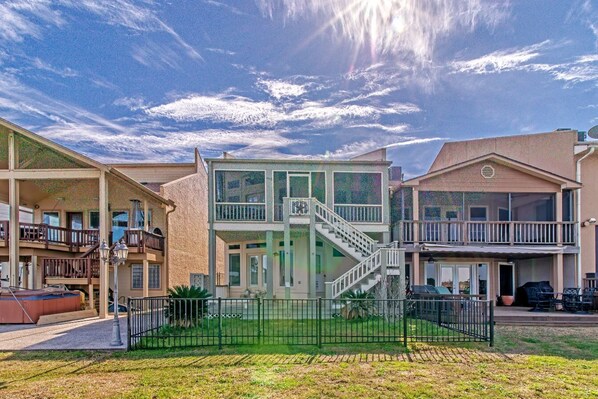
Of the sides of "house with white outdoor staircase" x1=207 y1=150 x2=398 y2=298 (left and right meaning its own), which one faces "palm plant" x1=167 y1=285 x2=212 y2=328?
front

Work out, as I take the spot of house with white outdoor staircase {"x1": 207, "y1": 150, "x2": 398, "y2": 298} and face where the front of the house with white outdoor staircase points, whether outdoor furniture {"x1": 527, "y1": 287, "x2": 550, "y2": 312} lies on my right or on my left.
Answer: on my left

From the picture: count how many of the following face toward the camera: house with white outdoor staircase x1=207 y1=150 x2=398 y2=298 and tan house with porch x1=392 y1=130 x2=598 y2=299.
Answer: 2

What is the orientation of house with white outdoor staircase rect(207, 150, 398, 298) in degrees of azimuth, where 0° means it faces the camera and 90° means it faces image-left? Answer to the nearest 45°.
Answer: approximately 0°

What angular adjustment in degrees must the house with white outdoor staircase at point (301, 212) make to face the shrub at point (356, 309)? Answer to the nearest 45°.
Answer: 0° — it already faces it
